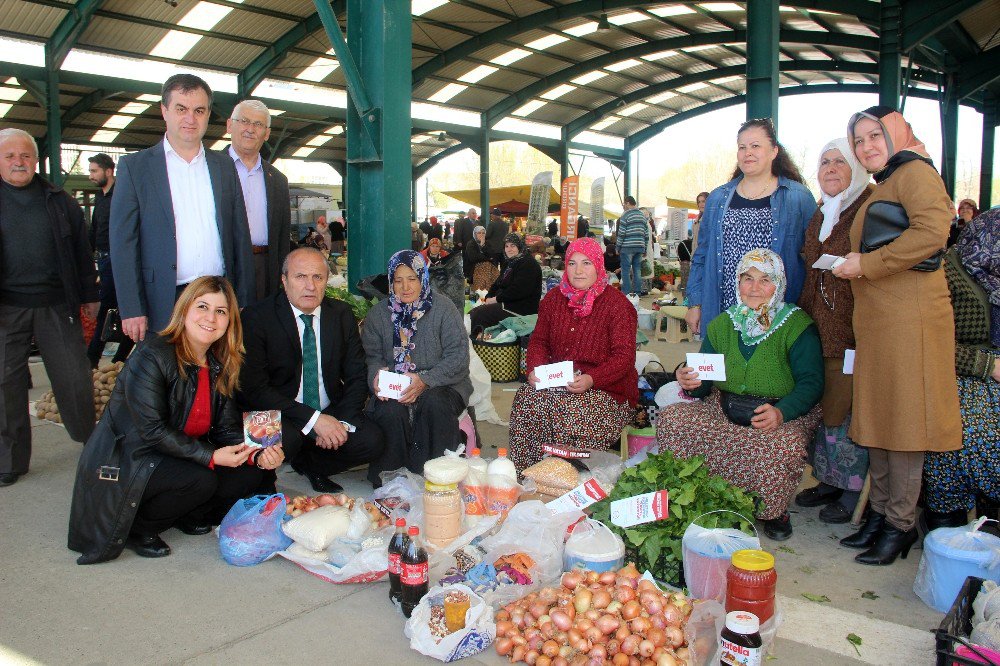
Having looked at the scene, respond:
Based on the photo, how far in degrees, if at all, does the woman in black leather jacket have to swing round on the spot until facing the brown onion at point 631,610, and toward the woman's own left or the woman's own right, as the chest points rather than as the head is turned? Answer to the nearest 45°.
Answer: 0° — they already face it

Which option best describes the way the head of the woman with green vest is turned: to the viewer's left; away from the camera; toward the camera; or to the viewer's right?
toward the camera

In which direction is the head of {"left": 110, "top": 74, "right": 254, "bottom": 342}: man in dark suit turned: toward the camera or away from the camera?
toward the camera

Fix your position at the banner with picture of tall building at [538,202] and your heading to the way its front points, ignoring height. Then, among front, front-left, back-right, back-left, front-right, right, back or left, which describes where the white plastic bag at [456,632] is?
front

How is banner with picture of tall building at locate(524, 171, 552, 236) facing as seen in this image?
toward the camera

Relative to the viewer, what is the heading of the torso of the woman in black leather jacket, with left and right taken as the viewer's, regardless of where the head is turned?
facing the viewer and to the right of the viewer

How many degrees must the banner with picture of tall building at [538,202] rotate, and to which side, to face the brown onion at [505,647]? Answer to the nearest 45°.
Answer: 0° — it already faces it

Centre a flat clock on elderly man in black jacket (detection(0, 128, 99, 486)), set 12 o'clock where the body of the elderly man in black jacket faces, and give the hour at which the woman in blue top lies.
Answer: The woman in blue top is roughly at 10 o'clock from the elderly man in black jacket.

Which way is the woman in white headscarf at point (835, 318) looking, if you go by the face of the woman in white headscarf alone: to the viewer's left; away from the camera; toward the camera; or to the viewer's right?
toward the camera

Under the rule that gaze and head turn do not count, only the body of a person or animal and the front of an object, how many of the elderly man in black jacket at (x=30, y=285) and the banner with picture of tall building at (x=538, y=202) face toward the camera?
2

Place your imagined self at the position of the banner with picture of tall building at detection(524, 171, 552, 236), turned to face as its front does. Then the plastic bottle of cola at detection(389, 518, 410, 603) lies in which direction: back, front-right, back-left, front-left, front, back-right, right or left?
front

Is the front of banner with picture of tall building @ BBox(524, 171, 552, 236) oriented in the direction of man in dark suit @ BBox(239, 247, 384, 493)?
yes

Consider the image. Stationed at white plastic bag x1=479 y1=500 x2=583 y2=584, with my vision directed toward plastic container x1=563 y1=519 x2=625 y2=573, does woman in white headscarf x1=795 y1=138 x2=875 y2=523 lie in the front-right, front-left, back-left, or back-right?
front-left

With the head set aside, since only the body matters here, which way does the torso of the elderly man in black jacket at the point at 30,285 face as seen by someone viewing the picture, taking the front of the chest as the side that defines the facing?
toward the camera

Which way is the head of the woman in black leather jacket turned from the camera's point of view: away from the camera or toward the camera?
toward the camera

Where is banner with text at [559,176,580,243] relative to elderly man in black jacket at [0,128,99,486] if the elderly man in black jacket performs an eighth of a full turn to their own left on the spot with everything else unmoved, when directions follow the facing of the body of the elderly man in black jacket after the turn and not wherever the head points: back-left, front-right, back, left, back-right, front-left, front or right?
left
